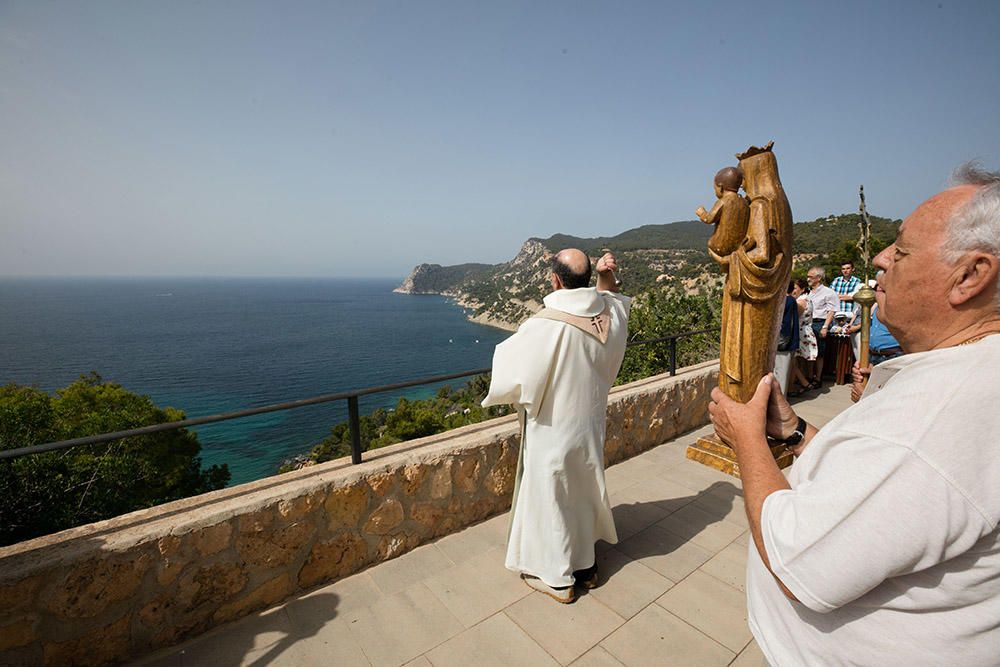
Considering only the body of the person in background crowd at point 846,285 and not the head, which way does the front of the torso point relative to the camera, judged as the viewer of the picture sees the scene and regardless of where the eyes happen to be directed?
toward the camera

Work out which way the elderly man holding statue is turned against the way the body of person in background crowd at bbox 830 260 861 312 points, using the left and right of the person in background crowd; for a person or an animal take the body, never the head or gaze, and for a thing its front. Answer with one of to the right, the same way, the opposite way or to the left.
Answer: to the right

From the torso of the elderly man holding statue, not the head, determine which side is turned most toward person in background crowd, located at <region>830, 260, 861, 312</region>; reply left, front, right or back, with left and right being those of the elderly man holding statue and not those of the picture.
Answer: right

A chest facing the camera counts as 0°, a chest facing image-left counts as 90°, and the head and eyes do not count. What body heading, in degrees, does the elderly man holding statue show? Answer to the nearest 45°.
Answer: approximately 90°

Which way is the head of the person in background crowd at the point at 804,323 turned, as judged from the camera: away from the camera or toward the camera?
toward the camera

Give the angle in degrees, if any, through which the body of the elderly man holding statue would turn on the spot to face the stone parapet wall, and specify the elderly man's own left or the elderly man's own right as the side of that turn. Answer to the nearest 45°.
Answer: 0° — they already face it

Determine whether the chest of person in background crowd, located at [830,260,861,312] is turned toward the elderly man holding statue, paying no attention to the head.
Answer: yes

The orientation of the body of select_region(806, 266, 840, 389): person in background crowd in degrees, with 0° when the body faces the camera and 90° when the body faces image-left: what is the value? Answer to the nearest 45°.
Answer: approximately 45°

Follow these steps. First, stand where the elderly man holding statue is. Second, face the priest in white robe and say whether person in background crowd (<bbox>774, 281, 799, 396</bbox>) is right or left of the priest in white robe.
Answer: right

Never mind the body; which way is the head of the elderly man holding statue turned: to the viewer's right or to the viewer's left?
to the viewer's left

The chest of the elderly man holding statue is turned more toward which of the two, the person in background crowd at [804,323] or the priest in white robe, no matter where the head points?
the priest in white robe

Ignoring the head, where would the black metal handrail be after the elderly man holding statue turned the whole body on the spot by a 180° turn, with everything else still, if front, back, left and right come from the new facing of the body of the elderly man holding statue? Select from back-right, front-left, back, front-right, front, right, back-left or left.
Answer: back

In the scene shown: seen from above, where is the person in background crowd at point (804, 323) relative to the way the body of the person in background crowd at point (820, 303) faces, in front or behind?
in front

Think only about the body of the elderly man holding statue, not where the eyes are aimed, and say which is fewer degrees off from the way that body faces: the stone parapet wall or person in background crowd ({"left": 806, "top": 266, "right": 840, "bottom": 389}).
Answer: the stone parapet wall

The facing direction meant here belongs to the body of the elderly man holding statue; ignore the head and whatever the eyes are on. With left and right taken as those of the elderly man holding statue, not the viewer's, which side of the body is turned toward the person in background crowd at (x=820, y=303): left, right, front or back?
right

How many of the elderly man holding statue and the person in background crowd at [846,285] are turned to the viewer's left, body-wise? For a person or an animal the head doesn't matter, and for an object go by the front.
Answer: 1
